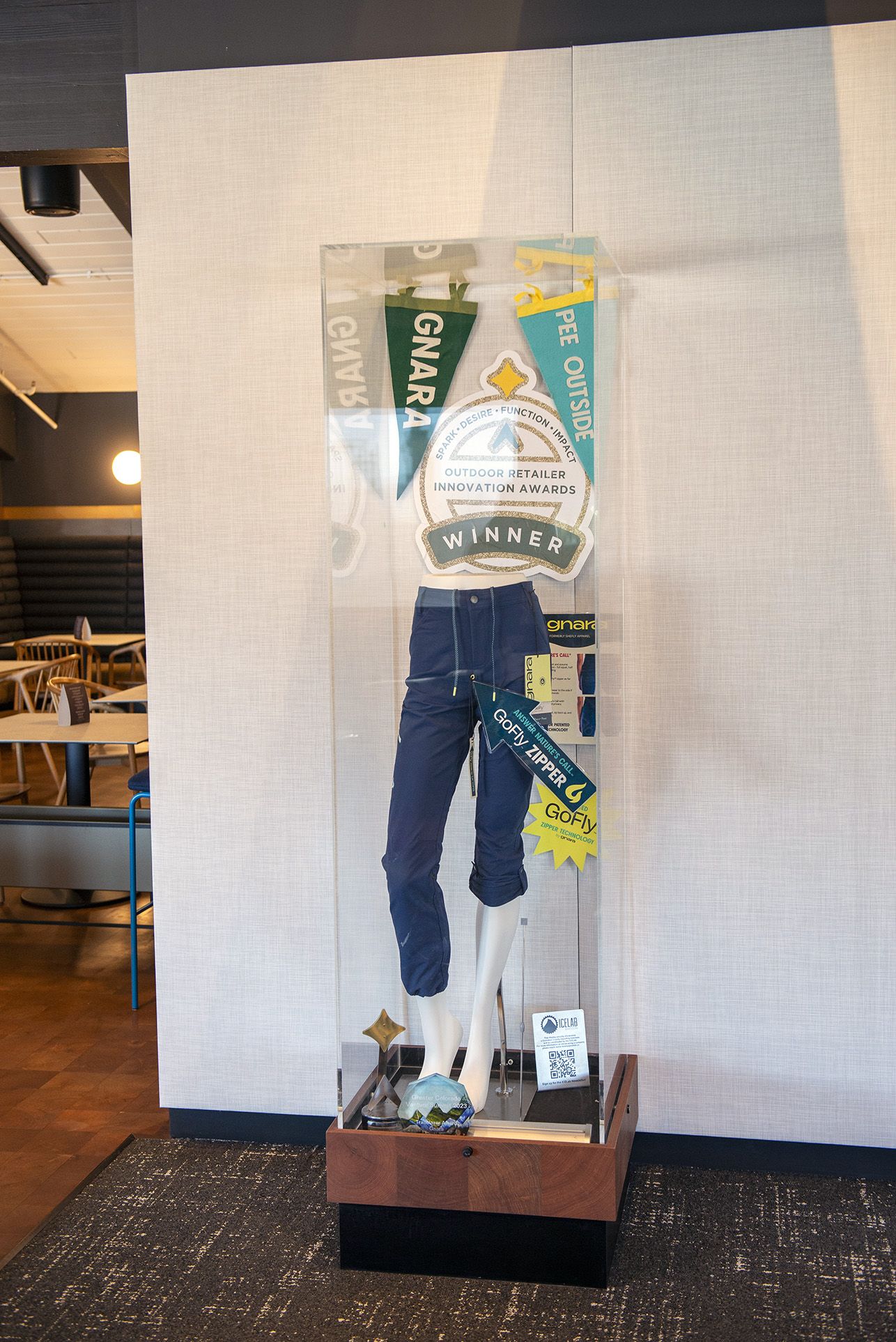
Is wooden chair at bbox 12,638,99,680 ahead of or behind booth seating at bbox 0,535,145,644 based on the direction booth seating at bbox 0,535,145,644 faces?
ahead

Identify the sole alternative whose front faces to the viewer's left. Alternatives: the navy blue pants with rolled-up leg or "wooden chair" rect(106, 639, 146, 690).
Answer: the wooden chair

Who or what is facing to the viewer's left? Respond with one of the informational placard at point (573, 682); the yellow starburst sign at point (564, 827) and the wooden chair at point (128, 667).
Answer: the wooden chair

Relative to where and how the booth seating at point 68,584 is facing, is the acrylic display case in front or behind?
in front

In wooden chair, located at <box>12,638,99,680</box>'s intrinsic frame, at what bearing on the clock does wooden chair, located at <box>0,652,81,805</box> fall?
wooden chair, located at <box>0,652,81,805</box> is roughly at 12 o'clock from wooden chair, located at <box>12,638,99,680</box>.

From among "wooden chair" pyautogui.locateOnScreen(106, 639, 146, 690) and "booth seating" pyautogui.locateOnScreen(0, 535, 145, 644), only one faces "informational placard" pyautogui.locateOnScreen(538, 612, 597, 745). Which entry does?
the booth seating
